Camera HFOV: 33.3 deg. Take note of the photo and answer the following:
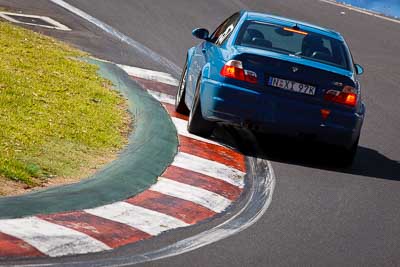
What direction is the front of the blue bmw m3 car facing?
away from the camera
